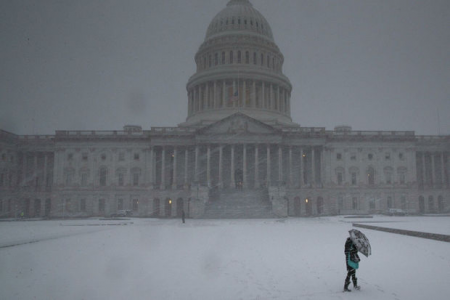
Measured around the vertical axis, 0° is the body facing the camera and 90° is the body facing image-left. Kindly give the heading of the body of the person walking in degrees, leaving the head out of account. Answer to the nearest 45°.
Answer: approximately 270°
